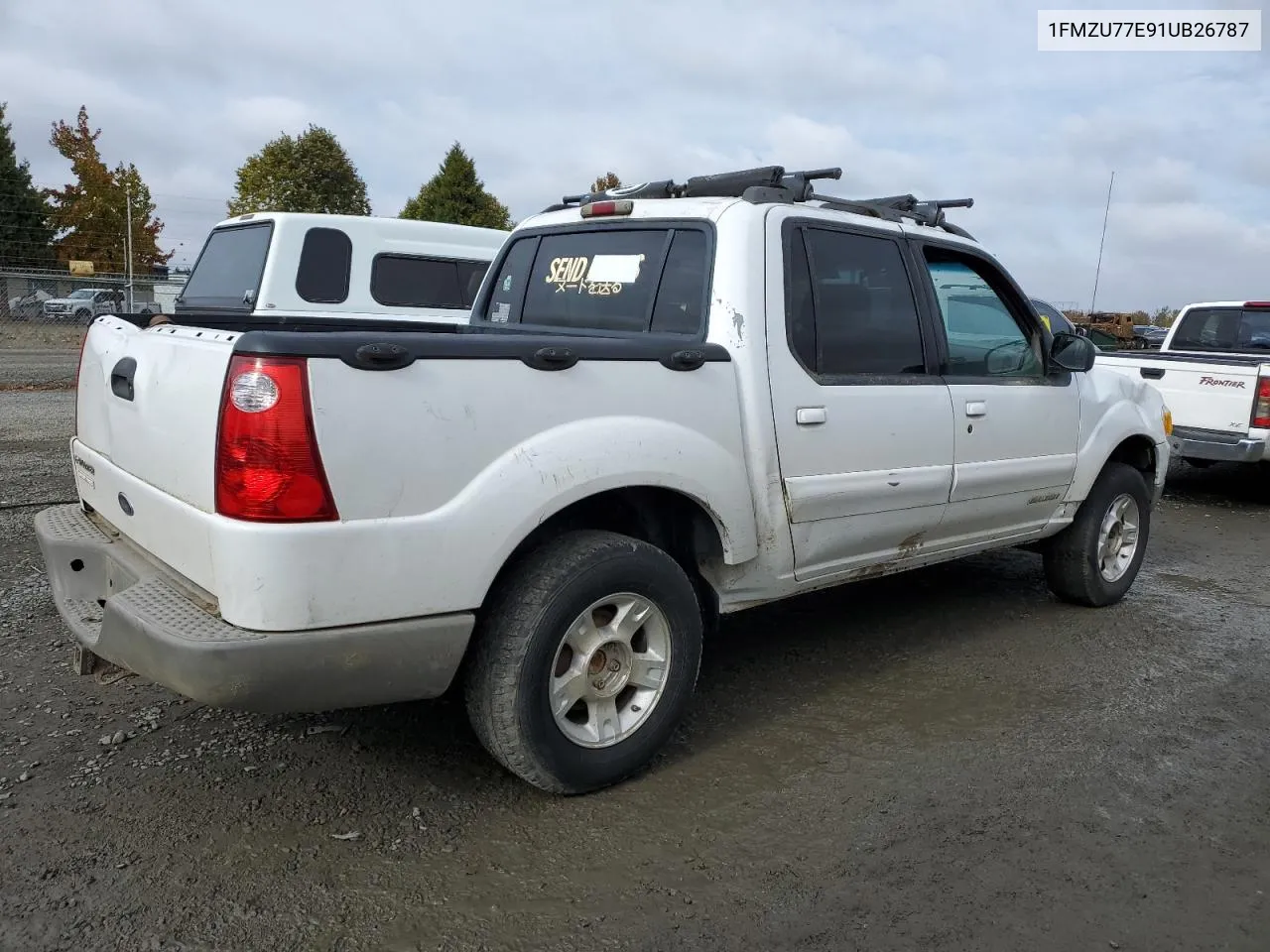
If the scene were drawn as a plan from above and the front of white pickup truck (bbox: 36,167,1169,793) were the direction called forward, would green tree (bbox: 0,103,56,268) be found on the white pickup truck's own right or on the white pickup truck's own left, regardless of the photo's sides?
on the white pickup truck's own left

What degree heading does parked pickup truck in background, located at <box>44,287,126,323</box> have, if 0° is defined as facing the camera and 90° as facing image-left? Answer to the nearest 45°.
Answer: approximately 45°

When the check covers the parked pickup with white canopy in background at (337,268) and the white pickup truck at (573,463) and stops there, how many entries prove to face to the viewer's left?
0

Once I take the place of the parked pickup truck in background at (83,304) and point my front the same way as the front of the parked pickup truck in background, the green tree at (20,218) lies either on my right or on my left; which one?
on my right

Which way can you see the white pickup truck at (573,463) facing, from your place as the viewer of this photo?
facing away from the viewer and to the right of the viewer

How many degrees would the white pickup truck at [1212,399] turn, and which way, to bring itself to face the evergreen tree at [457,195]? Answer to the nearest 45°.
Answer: approximately 90° to its left

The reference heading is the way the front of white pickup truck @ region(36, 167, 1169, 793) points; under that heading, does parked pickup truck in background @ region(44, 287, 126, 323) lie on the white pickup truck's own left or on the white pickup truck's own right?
on the white pickup truck's own left

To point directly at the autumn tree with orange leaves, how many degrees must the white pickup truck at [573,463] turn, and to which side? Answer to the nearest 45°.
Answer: approximately 90° to its left

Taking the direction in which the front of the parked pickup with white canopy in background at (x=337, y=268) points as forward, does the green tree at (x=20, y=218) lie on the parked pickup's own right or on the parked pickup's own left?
on the parked pickup's own left

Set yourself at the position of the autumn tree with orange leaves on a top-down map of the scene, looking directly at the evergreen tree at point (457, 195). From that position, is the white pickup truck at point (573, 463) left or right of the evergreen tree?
right

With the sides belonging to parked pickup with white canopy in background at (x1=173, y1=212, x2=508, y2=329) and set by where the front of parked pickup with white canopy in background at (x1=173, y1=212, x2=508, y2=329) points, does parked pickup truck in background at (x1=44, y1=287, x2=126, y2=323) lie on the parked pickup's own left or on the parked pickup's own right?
on the parked pickup's own left
